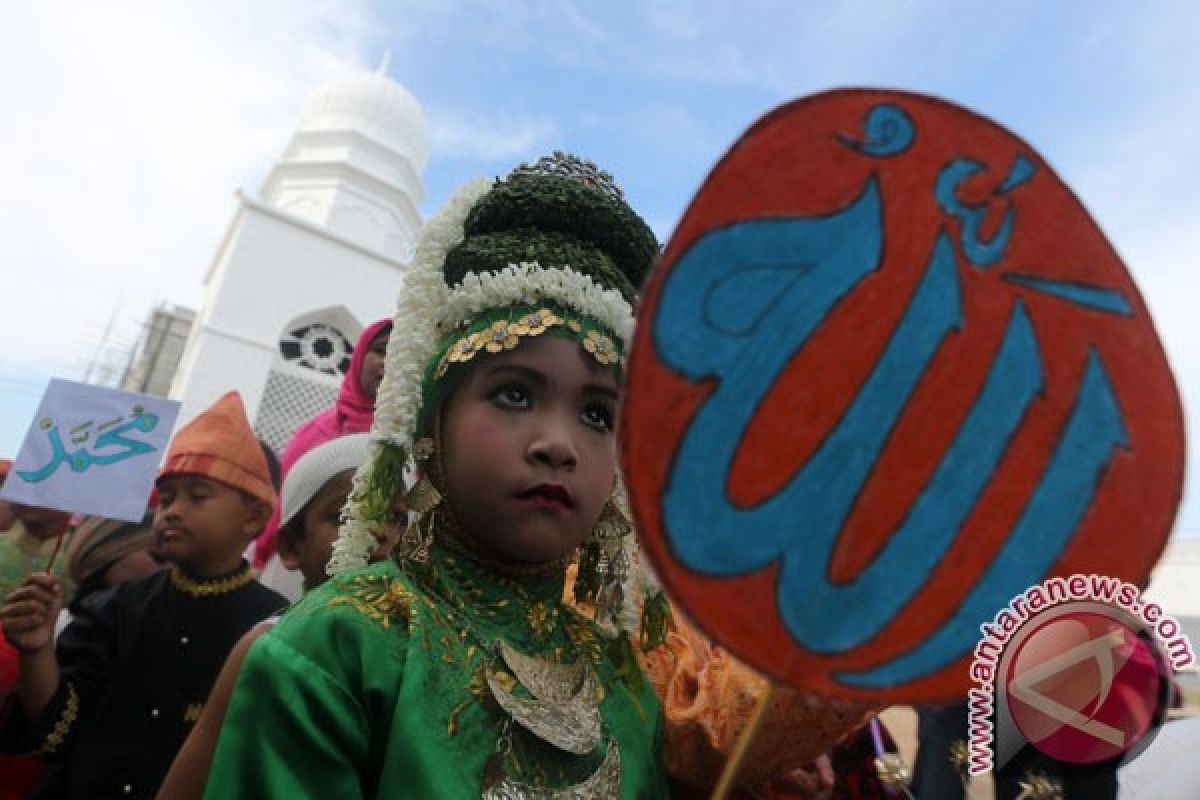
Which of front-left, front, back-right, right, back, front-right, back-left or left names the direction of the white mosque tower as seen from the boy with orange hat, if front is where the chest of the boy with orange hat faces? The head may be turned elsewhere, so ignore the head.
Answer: back-right

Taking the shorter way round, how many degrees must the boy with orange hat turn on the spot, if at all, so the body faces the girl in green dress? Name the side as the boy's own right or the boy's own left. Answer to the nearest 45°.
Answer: approximately 45° to the boy's own left

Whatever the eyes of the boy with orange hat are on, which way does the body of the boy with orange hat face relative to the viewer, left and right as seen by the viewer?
facing the viewer and to the left of the viewer

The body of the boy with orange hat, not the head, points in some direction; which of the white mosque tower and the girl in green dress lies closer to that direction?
the girl in green dress

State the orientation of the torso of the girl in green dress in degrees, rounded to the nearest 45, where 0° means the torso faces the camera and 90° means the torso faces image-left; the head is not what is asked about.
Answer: approximately 315°

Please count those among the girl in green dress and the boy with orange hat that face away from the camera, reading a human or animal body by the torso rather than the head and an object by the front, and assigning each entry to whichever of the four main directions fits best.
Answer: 0

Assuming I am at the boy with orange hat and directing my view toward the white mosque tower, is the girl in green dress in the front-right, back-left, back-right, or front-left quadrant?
back-right

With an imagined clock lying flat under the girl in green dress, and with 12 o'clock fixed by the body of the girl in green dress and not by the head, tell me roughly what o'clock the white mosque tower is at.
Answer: The white mosque tower is roughly at 7 o'clock from the girl in green dress.
